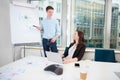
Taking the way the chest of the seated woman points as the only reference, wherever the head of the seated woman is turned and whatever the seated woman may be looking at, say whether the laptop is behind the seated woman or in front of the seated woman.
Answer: in front

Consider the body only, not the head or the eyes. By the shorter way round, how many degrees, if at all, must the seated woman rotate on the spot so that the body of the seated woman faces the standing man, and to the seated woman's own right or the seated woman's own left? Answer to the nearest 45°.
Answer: approximately 90° to the seated woman's own right

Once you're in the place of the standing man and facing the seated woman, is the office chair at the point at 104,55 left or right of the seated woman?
left

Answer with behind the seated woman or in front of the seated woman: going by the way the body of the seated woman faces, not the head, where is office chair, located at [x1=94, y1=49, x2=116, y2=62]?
behind

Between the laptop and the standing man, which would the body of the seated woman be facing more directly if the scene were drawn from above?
the laptop

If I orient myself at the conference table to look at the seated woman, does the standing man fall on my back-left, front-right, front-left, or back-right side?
front-left

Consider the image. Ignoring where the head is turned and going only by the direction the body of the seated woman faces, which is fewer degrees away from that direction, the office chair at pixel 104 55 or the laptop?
the laptop

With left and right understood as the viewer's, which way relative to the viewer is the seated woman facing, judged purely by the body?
facing the viewer and to the left of the viewer

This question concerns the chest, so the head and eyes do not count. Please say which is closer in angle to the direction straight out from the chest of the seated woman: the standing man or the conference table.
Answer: the conference table

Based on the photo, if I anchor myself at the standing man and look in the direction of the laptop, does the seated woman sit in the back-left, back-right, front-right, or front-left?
front-left

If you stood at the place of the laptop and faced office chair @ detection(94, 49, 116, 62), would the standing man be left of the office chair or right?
left
